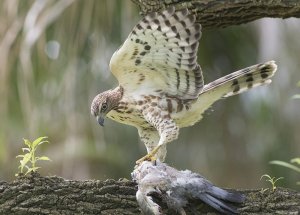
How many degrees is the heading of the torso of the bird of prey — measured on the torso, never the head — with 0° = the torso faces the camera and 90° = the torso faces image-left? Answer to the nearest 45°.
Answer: approximately 90°
